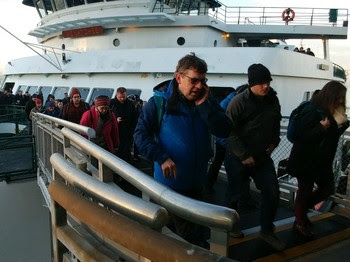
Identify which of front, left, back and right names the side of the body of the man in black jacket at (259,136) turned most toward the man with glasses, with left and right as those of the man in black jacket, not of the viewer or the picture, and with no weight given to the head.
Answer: right

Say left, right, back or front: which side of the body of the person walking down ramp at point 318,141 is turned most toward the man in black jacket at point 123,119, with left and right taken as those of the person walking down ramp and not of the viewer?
back

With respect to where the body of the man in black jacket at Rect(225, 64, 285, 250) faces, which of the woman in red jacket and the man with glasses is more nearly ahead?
the man with glasses

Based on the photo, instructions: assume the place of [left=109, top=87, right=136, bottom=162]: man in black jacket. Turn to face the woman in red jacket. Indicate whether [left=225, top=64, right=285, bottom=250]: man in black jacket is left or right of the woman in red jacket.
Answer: left

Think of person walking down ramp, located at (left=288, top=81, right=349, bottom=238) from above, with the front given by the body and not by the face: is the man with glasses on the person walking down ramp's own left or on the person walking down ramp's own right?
on the person walking down ramp's own right

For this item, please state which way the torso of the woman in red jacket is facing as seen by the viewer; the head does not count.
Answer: toward the camera

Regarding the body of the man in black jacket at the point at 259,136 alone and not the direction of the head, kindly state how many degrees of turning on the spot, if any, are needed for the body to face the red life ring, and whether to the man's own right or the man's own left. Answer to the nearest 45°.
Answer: approximately 135° to the man's own left

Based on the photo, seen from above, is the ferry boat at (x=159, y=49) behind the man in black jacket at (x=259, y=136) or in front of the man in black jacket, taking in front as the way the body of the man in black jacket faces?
behind

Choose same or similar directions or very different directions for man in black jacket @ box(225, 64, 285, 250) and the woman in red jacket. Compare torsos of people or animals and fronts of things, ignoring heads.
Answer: same or similar directions

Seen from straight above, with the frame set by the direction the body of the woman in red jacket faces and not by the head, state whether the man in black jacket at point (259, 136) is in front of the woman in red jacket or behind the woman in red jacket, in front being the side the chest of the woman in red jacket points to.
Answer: in front

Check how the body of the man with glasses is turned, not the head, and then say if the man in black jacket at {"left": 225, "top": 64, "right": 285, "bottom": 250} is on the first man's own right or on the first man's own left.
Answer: on the first man's own left
